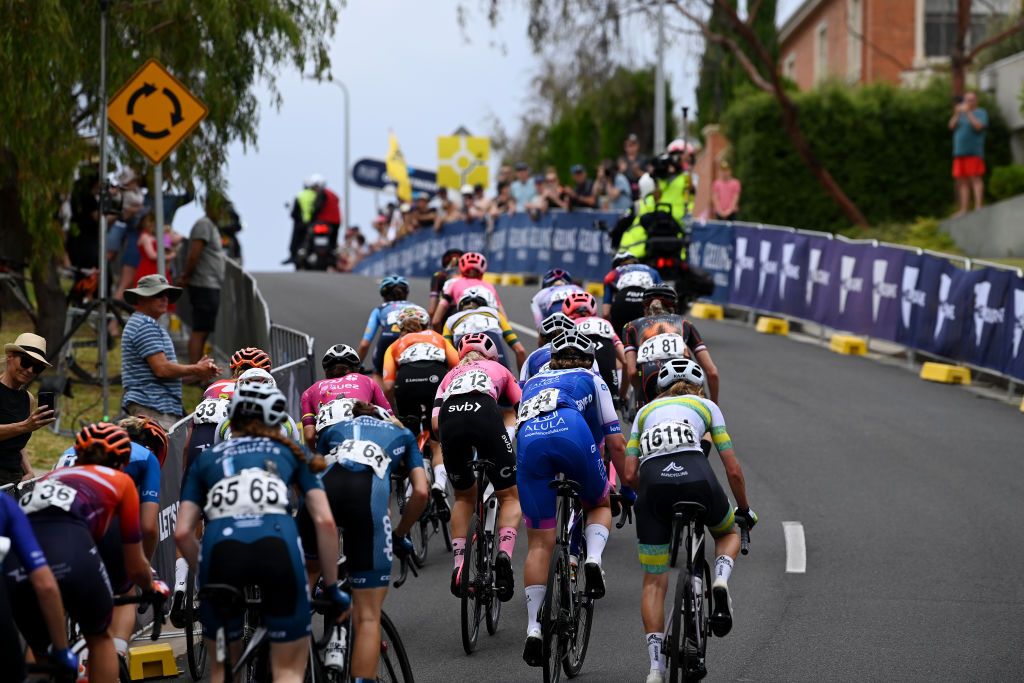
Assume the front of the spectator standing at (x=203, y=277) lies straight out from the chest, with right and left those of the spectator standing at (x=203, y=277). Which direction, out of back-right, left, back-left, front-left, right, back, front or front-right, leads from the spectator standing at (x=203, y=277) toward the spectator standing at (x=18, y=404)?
right

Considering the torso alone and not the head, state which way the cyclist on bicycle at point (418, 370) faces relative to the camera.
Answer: away from the camera

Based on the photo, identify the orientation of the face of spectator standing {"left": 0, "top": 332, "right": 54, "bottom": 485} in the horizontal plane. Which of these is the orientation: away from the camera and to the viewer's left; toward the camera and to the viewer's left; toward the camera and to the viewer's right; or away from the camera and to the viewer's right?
toward the camera and to the viewer's right

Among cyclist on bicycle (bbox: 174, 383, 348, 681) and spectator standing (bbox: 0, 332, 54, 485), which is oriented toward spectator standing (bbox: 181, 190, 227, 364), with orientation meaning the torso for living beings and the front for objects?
the cyclist on bicycle

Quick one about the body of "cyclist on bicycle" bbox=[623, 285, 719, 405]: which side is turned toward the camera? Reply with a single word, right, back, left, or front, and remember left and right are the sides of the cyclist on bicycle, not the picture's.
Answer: back

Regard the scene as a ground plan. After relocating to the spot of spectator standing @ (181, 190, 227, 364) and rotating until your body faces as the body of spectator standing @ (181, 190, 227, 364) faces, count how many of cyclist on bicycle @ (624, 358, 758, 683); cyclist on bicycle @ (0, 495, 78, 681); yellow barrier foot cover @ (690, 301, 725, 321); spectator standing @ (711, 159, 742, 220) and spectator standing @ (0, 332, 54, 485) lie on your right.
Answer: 3

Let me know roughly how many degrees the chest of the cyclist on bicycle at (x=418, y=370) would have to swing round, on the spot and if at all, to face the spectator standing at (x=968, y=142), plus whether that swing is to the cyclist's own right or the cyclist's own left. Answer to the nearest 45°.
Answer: approximately 45° to the cyclist's own right

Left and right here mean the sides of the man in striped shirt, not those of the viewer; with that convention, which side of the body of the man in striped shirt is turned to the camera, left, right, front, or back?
right

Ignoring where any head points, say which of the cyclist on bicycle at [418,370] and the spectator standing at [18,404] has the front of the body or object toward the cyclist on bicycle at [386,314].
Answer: the cyclist on bicycle at [418,370]

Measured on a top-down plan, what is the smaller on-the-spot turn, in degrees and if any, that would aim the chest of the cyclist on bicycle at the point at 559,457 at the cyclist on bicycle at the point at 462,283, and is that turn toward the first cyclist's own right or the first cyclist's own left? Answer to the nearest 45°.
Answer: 0° — they already face them

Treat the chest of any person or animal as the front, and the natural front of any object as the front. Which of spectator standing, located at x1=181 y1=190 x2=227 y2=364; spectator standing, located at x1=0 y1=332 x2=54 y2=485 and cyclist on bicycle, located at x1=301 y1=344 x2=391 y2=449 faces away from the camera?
the cyclist on bicycle

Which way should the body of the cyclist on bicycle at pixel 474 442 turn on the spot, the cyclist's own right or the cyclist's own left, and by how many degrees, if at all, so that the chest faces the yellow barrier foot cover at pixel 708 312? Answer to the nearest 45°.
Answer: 0° — they already face it

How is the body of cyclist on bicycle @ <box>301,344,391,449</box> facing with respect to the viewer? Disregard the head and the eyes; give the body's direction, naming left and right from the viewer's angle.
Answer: facing away from the viewer

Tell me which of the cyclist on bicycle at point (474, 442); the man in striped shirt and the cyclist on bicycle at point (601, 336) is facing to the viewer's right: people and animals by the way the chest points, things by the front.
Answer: the man in striped shirt

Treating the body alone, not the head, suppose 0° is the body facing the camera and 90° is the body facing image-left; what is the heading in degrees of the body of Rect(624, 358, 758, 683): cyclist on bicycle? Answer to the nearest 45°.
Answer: approximately 180°

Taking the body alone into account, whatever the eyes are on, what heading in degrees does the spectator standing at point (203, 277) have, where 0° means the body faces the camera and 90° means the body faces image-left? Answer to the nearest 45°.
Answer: approximately 270°

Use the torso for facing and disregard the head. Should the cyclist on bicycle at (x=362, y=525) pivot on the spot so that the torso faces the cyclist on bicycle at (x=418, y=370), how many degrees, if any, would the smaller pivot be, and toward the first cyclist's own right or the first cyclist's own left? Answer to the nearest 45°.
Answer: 0° — they already face them
